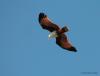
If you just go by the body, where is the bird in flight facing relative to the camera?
to the viewer's left
